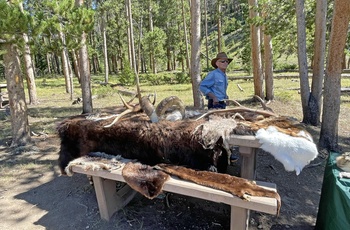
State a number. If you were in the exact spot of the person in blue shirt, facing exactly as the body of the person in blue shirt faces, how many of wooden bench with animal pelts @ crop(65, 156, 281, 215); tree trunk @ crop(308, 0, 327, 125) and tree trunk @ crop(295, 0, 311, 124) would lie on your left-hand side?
2

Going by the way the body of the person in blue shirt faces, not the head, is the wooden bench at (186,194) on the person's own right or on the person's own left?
on the person's own right

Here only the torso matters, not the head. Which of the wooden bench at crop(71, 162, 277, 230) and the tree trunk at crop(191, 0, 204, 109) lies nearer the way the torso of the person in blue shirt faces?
the wooden bench

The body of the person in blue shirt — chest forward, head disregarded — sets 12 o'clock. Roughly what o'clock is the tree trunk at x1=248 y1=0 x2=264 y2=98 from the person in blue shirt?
The tree trunk is roughly at 8 o'clock from the person in blue shirt.

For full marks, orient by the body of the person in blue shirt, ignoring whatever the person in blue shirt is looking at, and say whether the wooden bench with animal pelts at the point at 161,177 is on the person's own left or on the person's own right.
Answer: on the person's own right

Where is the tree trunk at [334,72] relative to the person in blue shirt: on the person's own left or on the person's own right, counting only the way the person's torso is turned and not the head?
on the person's own left

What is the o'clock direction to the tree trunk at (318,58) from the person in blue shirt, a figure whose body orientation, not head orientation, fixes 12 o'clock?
The tree trunk is roughly at 9 o'clock from the person in blue shirt.

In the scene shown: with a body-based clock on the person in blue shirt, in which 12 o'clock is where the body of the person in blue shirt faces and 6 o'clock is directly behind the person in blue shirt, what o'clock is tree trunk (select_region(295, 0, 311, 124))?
The tree trunk is roughly at 9 o'clock from the person in blue shirt.

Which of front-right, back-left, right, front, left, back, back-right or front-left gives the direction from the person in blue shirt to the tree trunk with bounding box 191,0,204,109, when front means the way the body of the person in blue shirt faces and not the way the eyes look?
back-left
